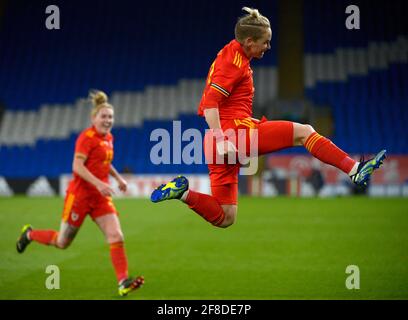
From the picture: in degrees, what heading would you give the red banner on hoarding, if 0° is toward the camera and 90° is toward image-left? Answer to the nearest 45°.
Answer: approximately 0°
